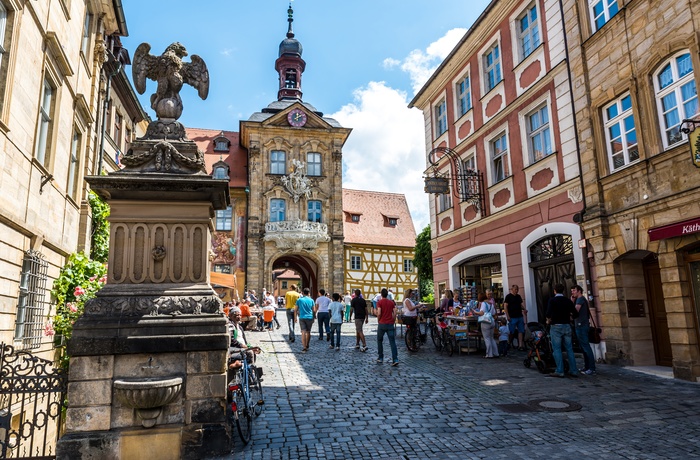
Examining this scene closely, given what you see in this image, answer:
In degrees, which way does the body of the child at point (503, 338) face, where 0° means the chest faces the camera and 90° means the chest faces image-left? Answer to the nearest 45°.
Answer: approximately 180°

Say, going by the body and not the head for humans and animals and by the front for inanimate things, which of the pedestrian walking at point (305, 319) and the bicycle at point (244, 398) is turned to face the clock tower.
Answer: the pedestrian walking

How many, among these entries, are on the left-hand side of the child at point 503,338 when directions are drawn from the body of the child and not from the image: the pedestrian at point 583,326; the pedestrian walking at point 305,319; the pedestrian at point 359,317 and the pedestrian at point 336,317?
3

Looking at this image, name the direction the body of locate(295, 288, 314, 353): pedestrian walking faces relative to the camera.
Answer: away from the camera

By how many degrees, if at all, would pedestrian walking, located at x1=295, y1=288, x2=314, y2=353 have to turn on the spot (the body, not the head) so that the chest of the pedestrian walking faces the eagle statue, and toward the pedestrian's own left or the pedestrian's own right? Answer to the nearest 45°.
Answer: approximately 180°
